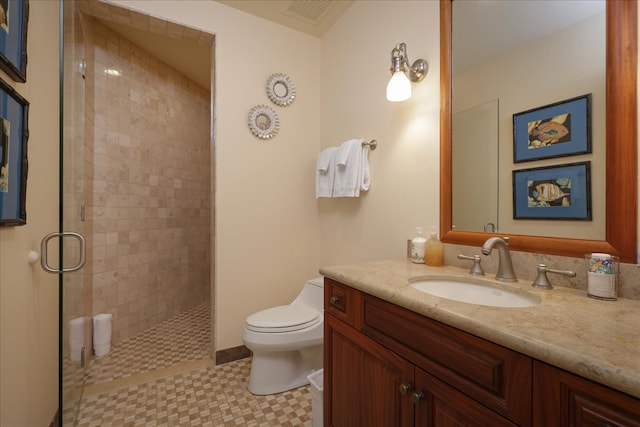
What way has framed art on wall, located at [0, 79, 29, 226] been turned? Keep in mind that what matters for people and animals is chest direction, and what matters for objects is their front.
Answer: to the viewer's right

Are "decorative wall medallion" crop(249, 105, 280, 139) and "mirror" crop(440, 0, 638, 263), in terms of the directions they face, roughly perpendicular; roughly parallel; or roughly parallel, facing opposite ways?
roughly perpendicular

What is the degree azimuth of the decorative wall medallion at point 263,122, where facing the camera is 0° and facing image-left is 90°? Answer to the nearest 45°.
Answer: approximately 0°

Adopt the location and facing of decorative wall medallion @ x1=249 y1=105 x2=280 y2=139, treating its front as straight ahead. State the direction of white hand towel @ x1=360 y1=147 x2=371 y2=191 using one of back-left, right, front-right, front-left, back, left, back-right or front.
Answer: front-left

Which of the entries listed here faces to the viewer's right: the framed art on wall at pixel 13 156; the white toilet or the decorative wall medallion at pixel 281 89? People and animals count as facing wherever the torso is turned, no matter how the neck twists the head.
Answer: the framed art on wall

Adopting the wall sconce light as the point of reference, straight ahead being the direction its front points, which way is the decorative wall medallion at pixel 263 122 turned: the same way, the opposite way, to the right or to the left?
to the left

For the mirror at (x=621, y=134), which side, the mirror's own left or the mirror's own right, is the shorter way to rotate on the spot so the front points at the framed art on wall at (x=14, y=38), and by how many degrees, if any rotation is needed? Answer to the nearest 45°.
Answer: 0° — it already faces it

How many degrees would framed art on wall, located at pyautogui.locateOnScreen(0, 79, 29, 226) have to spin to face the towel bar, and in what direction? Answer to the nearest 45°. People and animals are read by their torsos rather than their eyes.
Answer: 0° — it already faces it

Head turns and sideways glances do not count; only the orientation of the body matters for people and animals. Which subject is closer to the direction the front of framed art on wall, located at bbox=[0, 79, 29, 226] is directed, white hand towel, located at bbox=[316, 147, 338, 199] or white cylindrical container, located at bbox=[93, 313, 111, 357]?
the white hand towel

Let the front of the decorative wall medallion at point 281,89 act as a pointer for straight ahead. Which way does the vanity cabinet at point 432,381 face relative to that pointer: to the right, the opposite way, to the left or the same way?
to the right

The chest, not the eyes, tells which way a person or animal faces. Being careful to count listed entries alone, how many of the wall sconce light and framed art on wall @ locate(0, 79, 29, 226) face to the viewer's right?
1

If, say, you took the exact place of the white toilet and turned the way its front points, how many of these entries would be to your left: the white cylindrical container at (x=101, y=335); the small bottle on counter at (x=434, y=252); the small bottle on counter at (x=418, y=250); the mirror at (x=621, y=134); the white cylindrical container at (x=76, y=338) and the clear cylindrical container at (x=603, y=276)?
4
